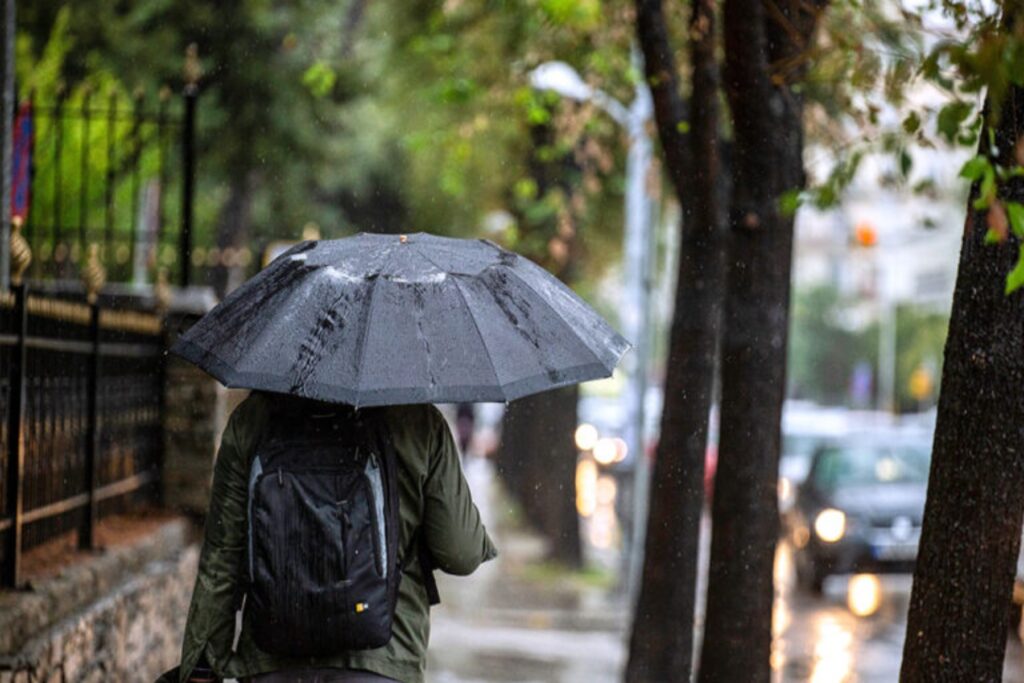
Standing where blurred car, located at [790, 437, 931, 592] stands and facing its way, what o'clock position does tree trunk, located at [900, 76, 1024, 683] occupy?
The tree trunk is roughly at 12 o'clock from the blurred car.

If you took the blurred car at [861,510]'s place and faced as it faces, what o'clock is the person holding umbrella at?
The person holding umbrella is roughly at 12 o'clock from the blurred car.

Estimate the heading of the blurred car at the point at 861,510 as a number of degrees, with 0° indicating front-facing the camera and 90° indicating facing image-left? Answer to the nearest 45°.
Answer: approximately 0°

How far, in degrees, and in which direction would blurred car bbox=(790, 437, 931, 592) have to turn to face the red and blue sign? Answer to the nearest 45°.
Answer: approximately 45° to its right

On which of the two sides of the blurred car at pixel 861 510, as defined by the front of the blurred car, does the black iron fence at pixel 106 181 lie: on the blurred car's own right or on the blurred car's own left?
on the blurred car's own right

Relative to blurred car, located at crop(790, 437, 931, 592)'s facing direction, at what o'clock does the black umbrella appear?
The black umbrella is roughly at 12 o'clock from the blurred car.
